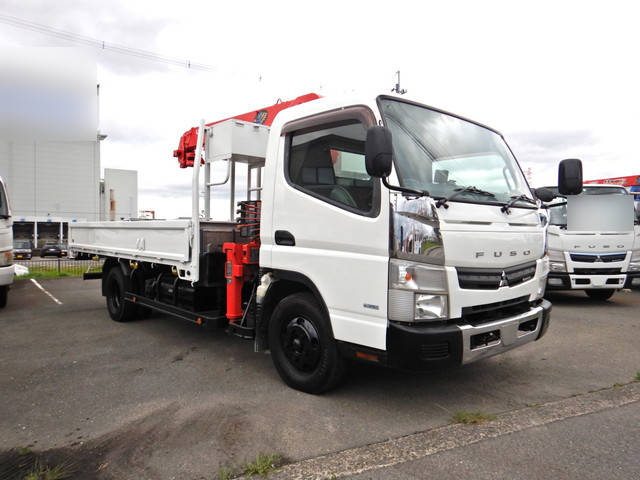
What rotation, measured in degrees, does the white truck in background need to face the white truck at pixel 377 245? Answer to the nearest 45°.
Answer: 0° — it already faces it

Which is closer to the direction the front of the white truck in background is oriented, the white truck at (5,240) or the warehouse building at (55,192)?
the white truck

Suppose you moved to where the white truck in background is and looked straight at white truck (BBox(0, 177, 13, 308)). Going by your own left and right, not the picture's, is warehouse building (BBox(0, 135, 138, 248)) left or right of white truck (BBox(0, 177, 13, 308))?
right

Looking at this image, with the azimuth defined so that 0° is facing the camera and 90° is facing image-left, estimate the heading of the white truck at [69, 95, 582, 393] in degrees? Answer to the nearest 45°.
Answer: approximately 315°

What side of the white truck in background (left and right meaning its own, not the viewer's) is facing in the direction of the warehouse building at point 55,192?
right

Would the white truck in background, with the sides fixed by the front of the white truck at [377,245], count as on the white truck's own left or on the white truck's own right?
on the white truck's own left

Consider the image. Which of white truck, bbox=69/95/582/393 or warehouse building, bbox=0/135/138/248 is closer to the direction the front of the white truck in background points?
the white truck

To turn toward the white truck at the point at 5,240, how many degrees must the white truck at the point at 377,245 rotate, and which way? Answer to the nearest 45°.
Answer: approximately 180°

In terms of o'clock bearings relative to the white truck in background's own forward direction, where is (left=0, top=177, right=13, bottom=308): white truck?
The white truck is roughly at 2 o'clock from the white truck in background.

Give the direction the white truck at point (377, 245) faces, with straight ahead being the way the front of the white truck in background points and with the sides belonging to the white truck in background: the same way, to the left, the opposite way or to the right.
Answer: to the left

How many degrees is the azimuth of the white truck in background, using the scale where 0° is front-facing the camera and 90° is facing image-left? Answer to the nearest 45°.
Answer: approximately 0°
